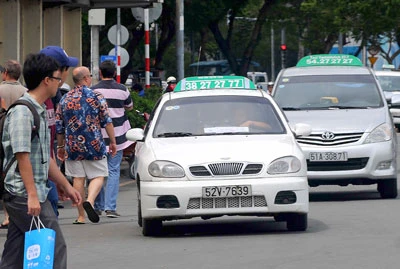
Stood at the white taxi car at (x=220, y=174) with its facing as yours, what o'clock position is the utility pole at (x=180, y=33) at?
The utility pole is roughly at 6 o'clock from the white taxi car.

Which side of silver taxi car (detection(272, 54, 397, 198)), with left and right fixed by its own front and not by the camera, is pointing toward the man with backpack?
front

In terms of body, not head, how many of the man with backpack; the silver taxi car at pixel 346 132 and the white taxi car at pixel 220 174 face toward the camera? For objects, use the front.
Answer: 2

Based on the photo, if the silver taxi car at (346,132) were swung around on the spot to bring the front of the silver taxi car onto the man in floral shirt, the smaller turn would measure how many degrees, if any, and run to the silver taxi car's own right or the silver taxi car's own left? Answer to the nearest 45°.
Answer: approximately 45° to the silver taxi car's own right

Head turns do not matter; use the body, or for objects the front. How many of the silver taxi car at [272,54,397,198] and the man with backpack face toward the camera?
1

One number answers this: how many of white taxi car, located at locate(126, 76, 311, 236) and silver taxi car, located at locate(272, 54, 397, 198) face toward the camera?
2

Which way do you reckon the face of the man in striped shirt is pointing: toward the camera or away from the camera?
away from the camera

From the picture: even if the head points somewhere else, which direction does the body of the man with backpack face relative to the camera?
to the viewer's right

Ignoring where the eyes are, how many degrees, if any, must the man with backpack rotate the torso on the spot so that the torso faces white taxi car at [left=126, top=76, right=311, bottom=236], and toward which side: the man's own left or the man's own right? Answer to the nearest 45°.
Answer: approximately 45° to the man's own left

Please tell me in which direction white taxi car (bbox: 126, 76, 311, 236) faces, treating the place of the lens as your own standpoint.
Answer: facing the viewer

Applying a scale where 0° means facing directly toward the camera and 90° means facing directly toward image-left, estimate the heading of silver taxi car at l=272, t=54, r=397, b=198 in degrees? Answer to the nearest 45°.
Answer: approximately 0°

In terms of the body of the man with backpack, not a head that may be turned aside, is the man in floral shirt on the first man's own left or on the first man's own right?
on the first man's own left

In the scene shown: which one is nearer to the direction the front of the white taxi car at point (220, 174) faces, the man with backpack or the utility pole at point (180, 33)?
the man with backpack
